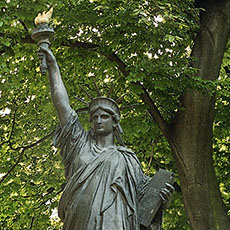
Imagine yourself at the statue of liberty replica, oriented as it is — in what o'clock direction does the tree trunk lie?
The tree trunk is roughly at 7 o'clock from the statue of liberty replica.

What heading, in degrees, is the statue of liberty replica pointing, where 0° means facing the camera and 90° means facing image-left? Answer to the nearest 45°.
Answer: approximately 0°
